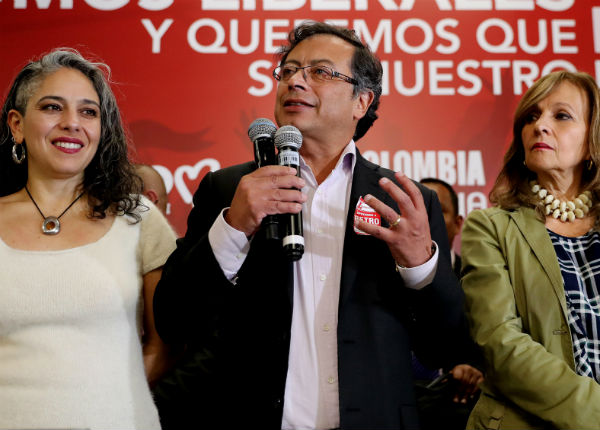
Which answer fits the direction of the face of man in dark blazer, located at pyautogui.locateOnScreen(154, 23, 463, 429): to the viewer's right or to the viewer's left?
to the viewer's left

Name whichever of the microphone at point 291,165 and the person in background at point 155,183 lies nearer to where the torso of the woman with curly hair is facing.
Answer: the microphone

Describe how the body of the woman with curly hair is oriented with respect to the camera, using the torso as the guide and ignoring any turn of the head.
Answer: toward the camera

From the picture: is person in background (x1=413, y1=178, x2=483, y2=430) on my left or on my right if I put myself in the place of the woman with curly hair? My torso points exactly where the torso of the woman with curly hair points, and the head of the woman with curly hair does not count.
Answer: on my left

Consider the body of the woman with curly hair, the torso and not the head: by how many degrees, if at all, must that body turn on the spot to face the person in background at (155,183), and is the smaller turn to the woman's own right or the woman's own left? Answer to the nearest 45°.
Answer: approximately 180°

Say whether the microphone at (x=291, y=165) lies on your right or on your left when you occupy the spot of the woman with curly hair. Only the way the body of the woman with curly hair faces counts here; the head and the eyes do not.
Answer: on your left

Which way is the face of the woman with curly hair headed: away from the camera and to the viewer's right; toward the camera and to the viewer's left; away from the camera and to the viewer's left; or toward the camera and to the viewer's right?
toward the camera and to the viewer's right

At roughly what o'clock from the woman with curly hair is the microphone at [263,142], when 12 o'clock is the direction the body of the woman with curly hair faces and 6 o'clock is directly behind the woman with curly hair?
The microphone is roughly at 10 o'clock from the woman with curly hair.

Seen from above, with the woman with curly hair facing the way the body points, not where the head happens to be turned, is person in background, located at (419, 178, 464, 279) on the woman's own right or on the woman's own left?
on the woman's own left

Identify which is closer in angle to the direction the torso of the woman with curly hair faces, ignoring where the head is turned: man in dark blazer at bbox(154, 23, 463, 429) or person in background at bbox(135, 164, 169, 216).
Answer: the man in dark blazer
